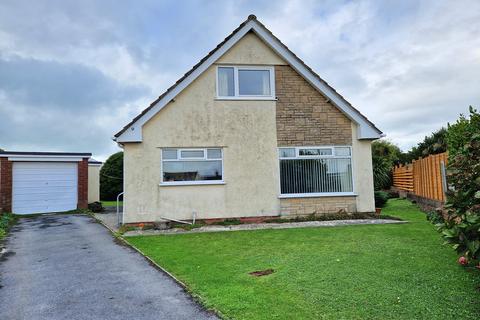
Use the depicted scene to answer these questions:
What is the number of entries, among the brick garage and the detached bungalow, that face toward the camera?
2

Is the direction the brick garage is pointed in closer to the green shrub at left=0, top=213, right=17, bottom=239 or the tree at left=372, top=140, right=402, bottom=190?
the green shrub

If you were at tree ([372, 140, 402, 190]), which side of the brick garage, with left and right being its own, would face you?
left

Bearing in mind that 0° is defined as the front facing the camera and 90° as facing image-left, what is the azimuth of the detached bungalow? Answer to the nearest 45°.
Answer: approximately 0°

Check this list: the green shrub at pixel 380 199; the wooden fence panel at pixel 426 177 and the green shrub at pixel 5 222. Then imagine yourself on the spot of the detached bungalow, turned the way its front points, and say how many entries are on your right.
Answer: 1

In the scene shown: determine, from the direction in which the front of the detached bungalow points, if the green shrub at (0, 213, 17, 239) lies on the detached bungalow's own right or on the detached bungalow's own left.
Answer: on the detached bungalow's own right

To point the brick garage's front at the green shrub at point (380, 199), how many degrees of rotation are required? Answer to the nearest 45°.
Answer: approximately 45° to its left

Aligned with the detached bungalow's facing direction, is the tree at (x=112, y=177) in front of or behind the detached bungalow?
behind

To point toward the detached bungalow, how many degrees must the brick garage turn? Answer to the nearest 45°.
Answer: approximately 45° to its left

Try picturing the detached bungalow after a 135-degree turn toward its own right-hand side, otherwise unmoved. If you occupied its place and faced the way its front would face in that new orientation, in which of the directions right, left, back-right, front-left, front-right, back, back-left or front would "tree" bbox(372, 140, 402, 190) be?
right
